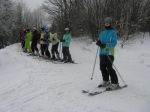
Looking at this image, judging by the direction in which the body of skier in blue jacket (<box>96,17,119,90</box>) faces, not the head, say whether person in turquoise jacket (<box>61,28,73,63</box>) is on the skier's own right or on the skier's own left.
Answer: on the skier's own right

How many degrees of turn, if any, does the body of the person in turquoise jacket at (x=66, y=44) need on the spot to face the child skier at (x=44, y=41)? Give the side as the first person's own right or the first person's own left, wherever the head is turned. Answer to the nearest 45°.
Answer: approximately 90° to the first person's own right

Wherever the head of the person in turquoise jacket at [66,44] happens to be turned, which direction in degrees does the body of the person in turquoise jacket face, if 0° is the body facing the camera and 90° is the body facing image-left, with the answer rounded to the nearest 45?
approximately 45°

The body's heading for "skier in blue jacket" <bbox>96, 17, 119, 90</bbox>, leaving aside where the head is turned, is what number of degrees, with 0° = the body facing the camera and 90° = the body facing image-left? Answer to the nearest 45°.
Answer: approximately 45°

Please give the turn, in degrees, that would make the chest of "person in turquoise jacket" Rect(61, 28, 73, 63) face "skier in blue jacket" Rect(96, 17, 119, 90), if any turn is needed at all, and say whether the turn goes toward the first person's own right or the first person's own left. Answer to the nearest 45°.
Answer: approximately 45° to the first person's own left
